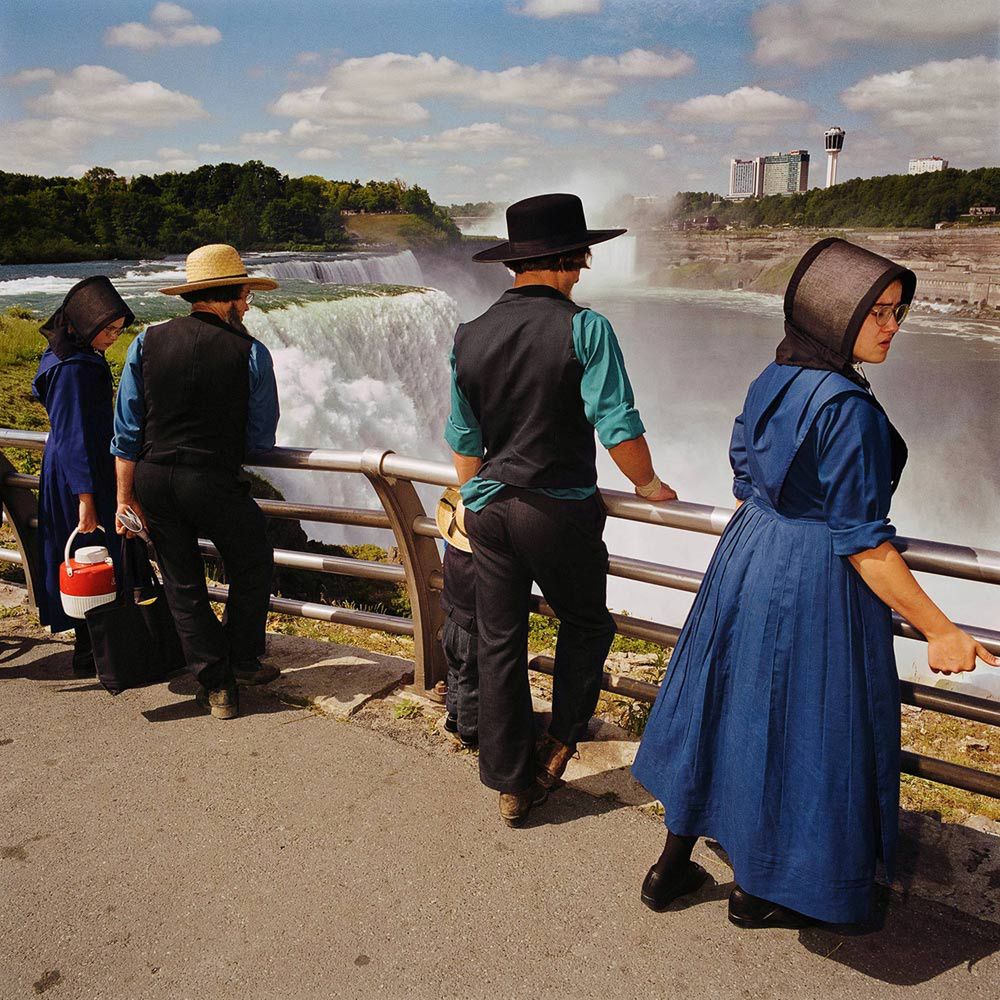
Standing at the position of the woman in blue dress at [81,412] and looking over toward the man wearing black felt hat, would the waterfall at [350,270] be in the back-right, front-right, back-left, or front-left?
back-left

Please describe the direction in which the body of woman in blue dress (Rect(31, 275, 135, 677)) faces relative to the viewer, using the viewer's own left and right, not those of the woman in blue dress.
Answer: facing to the right of the viewer

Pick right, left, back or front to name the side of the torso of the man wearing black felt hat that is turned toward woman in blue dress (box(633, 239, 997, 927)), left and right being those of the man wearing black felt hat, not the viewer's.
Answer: right

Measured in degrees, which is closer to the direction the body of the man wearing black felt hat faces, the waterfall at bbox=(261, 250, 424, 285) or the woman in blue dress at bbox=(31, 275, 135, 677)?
the waterfall

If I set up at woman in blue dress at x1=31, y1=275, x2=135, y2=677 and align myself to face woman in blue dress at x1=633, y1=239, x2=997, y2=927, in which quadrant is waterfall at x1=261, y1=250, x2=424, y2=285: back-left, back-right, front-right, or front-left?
back-left

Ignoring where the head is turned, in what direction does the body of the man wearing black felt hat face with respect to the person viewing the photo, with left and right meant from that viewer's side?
facing away from the viewer and to the right of the viewer

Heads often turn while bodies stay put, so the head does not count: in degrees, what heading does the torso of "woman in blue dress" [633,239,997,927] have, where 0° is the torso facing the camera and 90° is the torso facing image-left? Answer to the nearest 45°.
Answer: approximately 225°

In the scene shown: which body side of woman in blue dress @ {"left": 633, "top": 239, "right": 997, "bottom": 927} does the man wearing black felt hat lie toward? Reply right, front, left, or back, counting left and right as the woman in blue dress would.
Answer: left

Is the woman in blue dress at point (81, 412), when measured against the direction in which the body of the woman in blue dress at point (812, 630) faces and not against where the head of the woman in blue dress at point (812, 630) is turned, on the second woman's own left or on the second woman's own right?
on the second woman's own left
